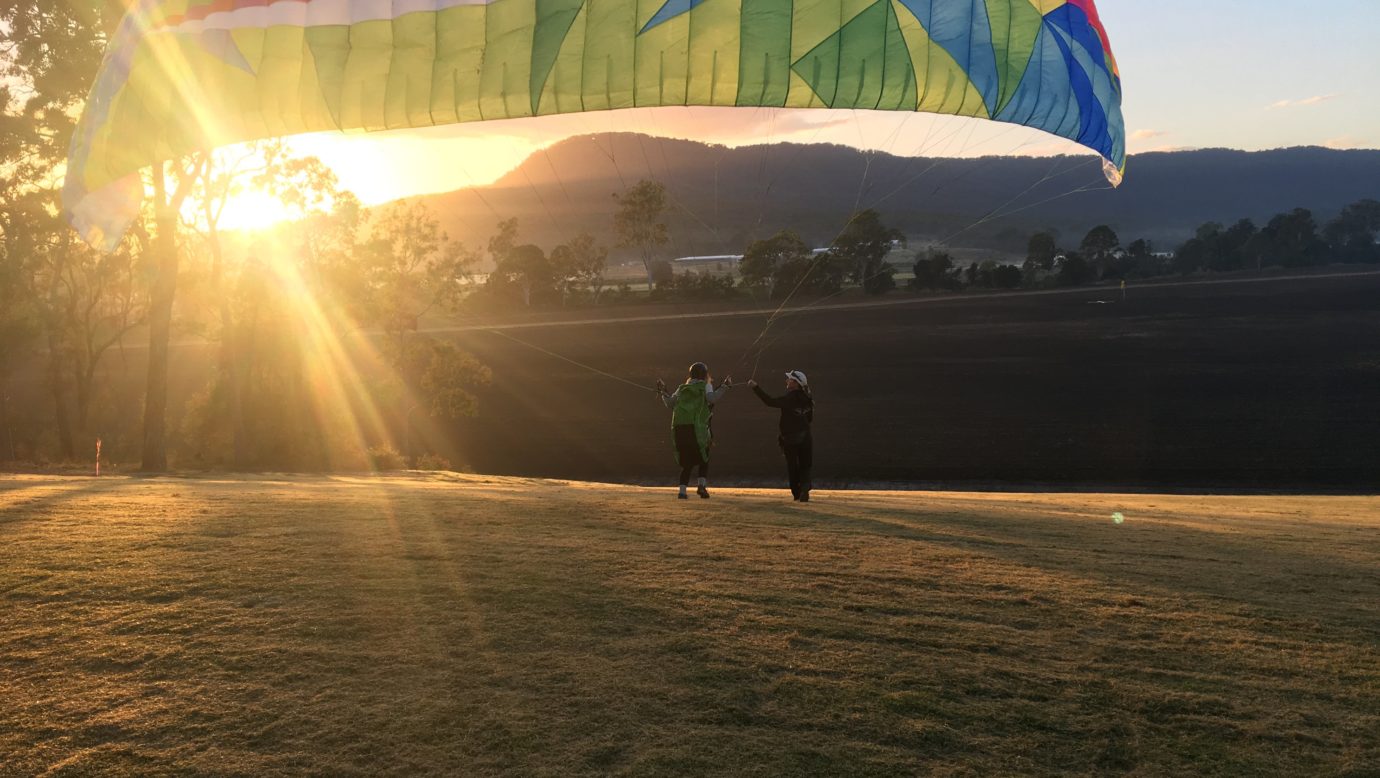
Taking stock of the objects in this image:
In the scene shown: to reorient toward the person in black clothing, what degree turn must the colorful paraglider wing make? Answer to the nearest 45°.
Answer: approximately 45° to its right

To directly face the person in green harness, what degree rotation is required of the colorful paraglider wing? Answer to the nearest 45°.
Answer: approximately 45° to its right
